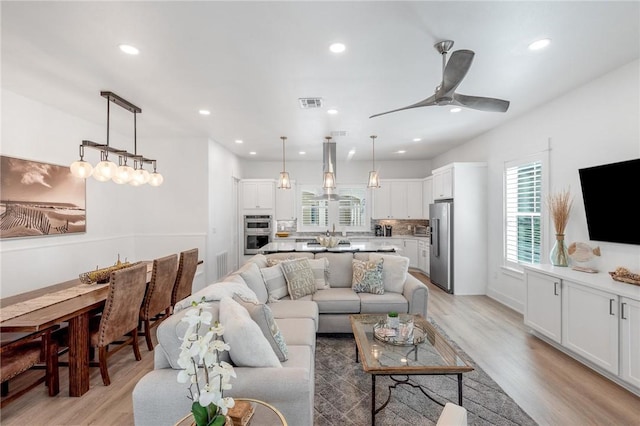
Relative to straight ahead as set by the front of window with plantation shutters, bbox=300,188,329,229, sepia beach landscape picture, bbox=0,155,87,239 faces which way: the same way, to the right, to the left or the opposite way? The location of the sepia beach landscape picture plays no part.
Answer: to the left

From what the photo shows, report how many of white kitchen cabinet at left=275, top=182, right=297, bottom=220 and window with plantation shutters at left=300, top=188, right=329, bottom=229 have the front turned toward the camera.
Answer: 2

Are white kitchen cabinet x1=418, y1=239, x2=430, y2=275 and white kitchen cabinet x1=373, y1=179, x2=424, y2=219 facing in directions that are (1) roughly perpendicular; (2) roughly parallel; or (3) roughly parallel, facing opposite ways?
roughly perpendicular

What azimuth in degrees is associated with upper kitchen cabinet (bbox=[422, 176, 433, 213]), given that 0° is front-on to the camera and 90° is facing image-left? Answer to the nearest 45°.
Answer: approximately 90°

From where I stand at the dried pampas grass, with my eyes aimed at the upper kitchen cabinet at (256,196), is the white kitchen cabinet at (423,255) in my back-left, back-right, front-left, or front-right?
front-right

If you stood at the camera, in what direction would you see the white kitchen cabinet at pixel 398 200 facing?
facing the viewer

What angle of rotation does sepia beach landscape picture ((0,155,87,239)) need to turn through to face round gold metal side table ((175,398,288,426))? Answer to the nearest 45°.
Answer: approximately 45° to its right

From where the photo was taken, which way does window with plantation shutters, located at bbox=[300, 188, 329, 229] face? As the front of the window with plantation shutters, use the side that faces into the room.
toward the camera

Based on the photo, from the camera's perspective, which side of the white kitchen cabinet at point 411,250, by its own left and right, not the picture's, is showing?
front

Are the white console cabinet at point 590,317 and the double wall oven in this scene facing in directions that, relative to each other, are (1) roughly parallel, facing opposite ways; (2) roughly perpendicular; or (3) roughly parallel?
roughly perpendicular

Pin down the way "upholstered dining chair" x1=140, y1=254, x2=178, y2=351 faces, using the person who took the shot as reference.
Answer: facing away from the viewer and to the left of the viewer

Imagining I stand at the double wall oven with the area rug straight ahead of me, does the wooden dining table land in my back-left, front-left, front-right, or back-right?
front-right

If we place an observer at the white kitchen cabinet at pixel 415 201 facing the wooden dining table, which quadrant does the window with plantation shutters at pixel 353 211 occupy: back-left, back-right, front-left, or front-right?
front-right

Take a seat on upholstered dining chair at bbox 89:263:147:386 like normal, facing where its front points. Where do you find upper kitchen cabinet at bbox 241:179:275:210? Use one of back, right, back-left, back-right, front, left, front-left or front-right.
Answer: right

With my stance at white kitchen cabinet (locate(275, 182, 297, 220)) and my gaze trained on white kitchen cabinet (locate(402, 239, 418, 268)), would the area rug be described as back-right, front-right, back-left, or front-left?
front-right

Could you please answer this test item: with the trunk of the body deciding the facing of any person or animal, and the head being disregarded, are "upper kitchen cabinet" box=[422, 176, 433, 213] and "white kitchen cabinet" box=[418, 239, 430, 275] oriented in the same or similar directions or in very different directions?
same or similar directions

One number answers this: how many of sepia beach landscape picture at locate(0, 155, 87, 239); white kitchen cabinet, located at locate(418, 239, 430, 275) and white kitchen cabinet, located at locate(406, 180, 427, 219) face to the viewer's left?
1

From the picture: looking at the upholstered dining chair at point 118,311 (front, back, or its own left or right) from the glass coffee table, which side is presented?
back

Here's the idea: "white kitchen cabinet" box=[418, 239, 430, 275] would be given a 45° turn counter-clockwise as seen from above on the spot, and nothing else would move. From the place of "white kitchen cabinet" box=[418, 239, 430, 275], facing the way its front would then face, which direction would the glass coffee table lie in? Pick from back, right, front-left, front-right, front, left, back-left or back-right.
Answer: front-left

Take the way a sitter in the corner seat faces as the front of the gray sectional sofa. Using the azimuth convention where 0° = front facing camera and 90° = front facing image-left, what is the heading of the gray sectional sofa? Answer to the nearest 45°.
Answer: approximately 315°

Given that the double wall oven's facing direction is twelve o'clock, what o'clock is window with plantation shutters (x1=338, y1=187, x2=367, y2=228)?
The window with plantation shutters is roughly at 9 o'clock from the double wall oven.
